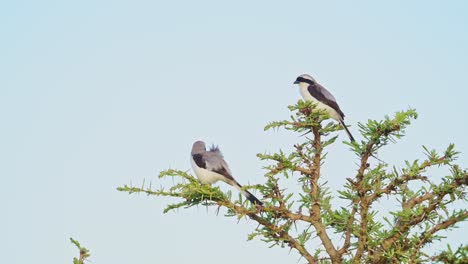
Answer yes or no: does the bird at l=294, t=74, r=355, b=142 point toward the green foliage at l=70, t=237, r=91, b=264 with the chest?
yes

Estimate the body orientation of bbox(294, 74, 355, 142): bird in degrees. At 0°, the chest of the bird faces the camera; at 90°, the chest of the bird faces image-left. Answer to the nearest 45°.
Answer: approximately 90°

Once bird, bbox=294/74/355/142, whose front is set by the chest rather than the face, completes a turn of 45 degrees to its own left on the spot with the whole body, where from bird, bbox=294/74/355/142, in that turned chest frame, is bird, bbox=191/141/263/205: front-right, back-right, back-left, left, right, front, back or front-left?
front
